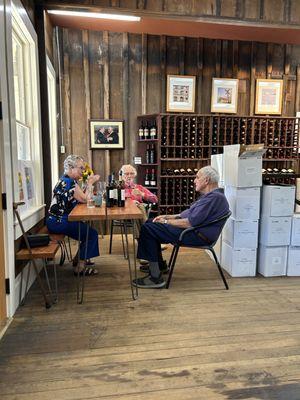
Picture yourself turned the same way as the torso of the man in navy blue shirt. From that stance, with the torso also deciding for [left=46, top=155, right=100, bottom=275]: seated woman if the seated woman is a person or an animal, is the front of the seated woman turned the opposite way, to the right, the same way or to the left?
the opposite way

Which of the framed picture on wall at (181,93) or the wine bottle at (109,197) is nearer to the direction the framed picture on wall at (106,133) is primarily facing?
the wine bottle

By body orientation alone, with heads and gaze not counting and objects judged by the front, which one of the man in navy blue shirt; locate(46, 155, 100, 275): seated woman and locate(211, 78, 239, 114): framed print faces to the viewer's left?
the man in navy blue shirt

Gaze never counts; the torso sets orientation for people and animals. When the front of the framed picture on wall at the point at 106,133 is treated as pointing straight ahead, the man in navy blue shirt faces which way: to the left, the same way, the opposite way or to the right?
to the right

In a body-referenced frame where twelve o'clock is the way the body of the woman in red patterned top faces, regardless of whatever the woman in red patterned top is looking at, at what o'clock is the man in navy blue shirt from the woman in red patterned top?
The man in navy blue shirt is roughly at 11 o'clock from the woman in red patterned top.

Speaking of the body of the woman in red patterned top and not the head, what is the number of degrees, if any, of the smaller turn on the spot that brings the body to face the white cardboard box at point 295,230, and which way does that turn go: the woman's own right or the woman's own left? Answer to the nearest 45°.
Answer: approximately 45° to the woman's own left

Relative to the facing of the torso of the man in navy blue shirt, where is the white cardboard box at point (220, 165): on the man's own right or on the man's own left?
on the man's own right

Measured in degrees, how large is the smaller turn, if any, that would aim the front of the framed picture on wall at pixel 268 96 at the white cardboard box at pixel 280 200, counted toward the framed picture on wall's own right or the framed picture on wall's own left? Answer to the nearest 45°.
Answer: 0° — it already faces it

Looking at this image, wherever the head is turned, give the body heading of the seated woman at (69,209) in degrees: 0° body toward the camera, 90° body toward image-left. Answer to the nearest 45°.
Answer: approximately 270°

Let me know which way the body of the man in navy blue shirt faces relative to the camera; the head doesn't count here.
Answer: to the viewer's left

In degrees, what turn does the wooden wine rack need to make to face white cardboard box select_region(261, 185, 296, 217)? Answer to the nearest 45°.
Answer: approximately 45° to its left

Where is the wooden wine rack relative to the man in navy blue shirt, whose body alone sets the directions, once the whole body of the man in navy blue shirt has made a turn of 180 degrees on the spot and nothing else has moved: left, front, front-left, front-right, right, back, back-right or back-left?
left

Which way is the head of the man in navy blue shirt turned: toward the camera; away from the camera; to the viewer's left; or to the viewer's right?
to the viewer's left

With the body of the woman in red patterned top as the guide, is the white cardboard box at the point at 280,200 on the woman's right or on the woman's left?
on the woman's left
